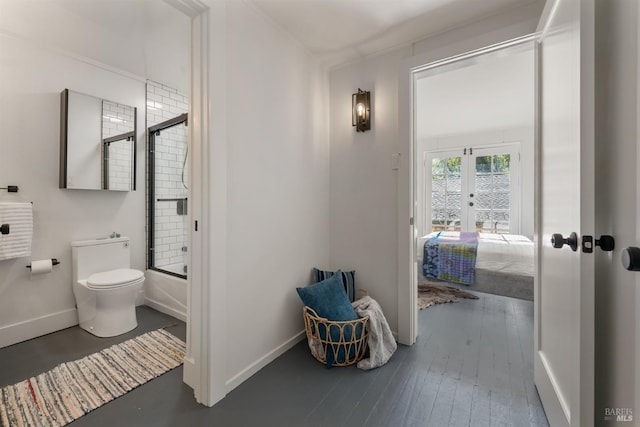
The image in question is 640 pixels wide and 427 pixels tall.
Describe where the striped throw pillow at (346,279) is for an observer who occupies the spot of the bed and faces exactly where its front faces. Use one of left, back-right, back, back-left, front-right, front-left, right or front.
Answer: front-left

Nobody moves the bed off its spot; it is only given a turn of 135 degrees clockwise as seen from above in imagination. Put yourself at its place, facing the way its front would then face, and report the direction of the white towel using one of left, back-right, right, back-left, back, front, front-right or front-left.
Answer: back

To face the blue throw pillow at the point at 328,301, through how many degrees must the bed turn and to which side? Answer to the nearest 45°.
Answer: approximately 45° to its left

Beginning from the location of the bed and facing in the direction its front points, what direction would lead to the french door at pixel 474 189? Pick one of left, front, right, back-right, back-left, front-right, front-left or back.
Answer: right

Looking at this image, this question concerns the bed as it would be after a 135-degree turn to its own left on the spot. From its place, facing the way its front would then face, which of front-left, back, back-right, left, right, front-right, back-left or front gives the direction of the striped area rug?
right

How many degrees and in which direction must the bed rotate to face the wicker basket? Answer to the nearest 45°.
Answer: approximately 45° to its left

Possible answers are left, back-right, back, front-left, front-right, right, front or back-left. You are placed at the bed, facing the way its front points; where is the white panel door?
left

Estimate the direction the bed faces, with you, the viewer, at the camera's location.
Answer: facing to the left of the viewer

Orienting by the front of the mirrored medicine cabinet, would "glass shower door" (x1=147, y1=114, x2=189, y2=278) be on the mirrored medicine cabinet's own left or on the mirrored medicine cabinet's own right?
on the mirrored medicine cabinet's own left

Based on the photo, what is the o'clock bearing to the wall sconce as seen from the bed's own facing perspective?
The wall sconce is roughly at 10 o'clock from the bed.
